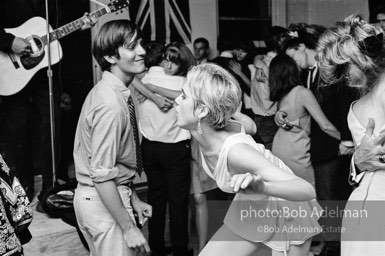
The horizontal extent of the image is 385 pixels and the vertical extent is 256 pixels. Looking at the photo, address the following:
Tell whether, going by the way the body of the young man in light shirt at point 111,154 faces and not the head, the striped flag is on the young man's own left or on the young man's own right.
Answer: on the young man's own left

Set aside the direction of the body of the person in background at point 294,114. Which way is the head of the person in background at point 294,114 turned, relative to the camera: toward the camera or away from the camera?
away from the camera

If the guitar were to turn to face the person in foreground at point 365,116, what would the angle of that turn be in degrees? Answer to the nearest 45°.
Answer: approximately 45° to its left

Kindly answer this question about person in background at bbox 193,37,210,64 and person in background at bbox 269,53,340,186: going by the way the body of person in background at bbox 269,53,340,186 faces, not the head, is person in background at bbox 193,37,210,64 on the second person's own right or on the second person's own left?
on the second person's own left

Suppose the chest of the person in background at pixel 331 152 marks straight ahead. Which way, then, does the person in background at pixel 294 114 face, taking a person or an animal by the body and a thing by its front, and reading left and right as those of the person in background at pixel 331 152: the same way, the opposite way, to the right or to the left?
the opposite way

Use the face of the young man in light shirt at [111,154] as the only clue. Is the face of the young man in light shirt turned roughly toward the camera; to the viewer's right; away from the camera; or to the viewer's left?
to the viewer's right
